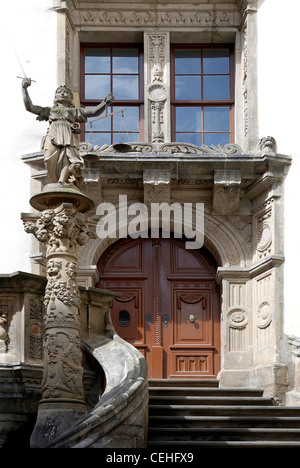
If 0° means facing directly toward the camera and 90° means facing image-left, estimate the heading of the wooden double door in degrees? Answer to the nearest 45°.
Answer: approximately 0°

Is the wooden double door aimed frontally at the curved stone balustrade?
yes

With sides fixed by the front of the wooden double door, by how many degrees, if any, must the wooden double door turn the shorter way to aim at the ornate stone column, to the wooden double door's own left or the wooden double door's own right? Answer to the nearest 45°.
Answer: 0° — it already faces it
